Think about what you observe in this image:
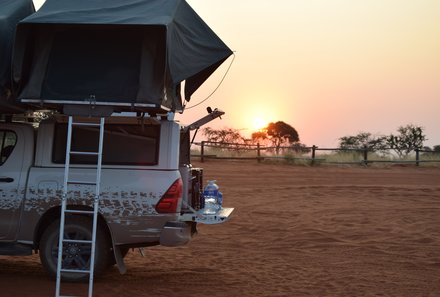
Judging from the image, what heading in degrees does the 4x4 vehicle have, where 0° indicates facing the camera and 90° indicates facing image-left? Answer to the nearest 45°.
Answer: approximately 90°

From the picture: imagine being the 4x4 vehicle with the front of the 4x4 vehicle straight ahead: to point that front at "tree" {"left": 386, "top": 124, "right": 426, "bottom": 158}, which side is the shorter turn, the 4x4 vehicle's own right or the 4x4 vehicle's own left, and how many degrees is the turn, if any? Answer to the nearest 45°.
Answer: approximately 135° to the 4x4 vehicle's own right
